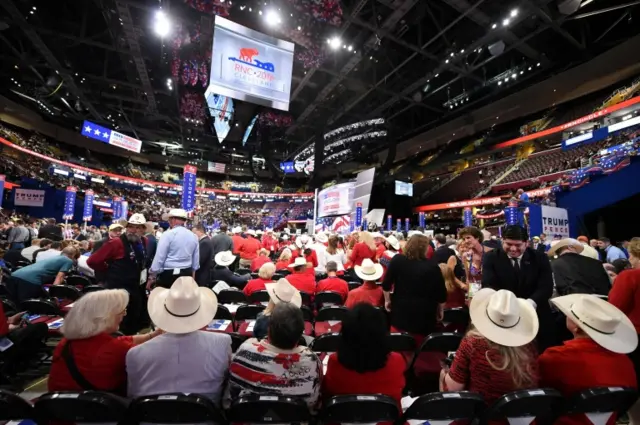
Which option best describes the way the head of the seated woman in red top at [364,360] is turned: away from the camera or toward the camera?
away from the camera

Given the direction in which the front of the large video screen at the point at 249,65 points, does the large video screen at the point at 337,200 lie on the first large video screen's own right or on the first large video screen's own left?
on the first large video screen's own left

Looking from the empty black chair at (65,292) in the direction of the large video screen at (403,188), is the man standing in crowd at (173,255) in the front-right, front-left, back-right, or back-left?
front-right

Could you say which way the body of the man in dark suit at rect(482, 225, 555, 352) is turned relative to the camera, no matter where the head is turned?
toward the camera

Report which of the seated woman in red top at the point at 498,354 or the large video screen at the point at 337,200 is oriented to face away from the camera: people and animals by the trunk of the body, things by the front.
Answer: the seated woman in red top

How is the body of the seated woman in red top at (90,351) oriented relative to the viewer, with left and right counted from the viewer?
facing away from the viewer and to the right of the viewer

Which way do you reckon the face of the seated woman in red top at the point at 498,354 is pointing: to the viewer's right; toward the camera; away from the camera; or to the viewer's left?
away from the camera

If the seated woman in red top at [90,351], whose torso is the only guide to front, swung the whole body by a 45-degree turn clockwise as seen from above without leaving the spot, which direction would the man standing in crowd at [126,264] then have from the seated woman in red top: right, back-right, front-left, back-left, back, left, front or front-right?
left

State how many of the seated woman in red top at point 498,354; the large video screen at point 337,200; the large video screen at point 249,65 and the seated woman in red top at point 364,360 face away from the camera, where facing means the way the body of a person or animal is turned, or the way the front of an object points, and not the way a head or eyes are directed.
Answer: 2

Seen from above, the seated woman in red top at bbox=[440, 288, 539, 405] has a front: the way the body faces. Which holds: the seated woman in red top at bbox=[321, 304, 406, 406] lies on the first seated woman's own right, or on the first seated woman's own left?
on the first seated woman's own left

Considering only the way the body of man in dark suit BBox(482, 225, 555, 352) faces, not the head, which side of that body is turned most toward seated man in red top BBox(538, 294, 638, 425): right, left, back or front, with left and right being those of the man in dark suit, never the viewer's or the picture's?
front

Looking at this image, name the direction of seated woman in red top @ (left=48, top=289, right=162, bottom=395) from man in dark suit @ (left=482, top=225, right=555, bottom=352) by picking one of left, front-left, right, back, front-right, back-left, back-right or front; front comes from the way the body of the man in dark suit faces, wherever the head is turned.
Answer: front-right

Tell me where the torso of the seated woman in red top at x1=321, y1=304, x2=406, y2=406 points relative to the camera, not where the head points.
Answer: away from the camera

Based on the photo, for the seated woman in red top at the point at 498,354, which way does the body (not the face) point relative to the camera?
away from the camera

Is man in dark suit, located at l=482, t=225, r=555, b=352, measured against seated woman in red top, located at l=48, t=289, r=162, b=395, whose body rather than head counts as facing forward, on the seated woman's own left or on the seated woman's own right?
on the seated woman's own right
